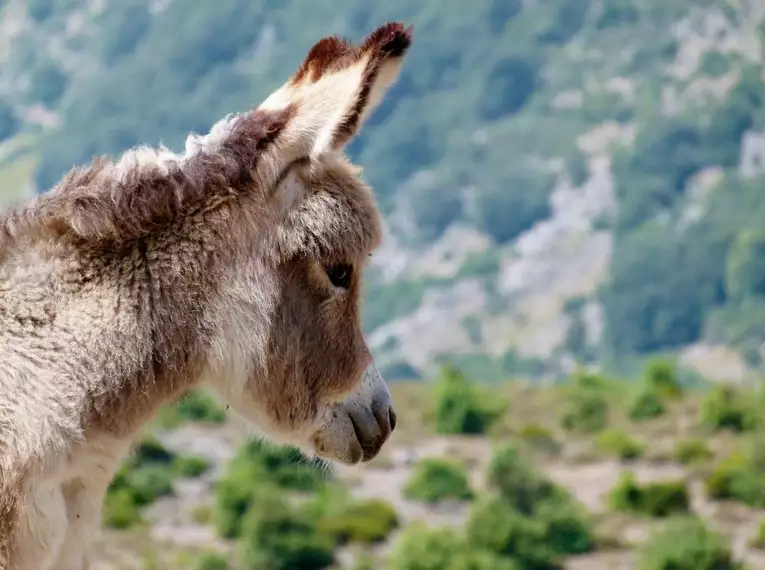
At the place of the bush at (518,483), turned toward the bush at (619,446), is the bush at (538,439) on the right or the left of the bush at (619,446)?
left

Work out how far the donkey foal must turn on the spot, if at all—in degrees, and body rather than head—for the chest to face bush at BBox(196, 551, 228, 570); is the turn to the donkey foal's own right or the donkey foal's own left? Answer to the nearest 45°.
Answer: approximately 90° to the donkey foal's own left

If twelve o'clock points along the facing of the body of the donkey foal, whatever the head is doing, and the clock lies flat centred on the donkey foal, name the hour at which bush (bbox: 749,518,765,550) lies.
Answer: The bush is roughly at 10 o'clock from the donkey foal.

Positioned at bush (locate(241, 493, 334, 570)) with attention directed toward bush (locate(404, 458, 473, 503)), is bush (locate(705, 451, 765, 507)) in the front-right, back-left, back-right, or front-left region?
front-right

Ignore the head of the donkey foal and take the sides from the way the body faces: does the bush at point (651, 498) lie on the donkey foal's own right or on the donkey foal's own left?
on the donkey foal's own left

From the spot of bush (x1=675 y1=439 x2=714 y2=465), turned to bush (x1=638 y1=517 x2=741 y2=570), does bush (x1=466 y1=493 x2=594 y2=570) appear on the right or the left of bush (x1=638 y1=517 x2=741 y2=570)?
right

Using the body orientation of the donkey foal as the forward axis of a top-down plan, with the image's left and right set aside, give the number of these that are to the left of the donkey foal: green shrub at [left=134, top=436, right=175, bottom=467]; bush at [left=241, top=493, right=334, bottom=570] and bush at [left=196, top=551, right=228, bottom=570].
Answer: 3

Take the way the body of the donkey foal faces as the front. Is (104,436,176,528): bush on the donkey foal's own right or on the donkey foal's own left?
on the donkey foal's own left

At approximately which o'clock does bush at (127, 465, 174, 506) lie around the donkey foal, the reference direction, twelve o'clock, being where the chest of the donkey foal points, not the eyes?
The bush is roughly at 9 o'clock from the donkey foal.

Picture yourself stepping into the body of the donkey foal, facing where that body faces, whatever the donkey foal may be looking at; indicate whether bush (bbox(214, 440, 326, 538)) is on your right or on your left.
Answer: on your left

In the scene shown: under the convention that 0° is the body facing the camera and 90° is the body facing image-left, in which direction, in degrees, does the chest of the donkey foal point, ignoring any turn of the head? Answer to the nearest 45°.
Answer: approximately 270°

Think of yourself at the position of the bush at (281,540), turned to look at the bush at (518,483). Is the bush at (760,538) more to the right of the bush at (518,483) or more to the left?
right

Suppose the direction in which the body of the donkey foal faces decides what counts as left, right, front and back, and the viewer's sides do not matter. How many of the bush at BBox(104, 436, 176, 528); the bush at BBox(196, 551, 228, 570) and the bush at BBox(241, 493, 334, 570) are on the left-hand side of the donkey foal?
3

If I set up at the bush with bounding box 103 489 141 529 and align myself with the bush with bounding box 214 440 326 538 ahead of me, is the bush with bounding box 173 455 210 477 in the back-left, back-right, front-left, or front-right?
front-left

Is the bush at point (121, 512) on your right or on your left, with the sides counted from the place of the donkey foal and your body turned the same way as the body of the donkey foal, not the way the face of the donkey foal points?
on your left
